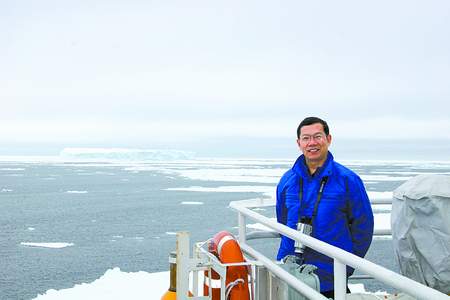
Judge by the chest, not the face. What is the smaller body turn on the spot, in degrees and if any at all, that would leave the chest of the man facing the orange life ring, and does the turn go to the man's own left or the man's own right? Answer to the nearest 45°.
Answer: approximately 45° to the man's own right

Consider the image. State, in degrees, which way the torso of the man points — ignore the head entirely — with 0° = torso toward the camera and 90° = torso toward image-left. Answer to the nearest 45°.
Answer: approximately 45°

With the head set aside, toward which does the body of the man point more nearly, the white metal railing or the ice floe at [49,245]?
the white metal railing

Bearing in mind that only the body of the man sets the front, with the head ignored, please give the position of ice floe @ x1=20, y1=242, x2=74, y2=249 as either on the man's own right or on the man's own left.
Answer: on the man's own right
